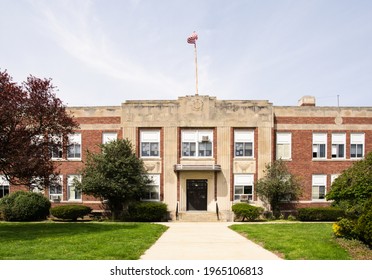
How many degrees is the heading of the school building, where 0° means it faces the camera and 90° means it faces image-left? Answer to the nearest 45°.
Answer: approximately 0°
